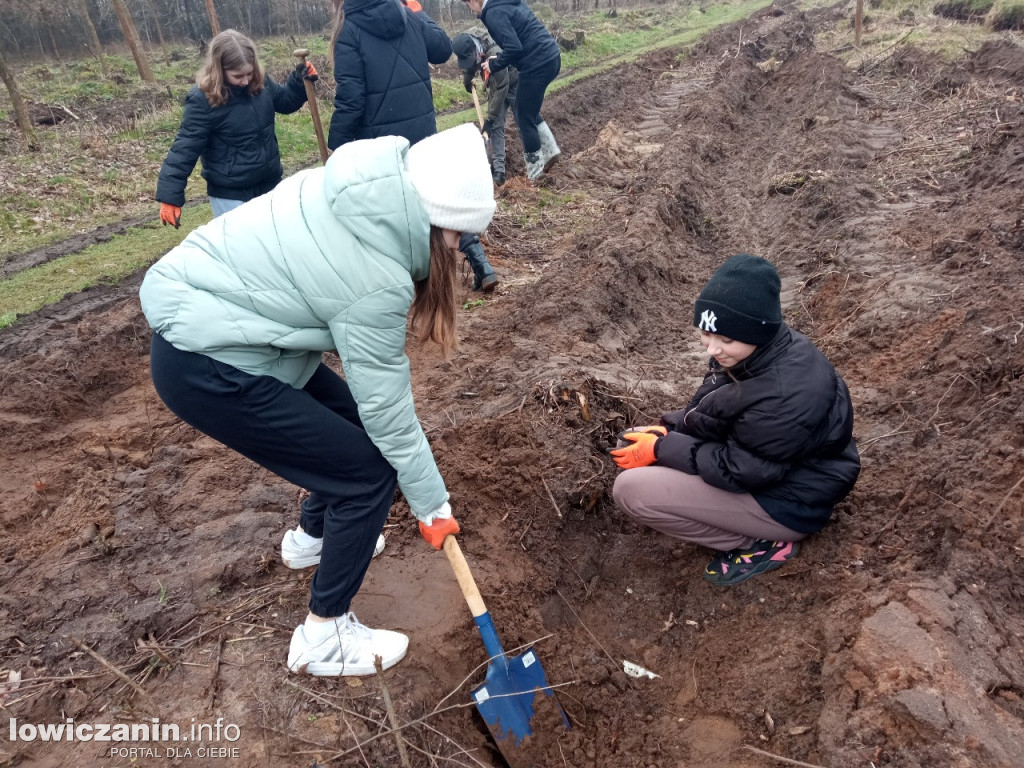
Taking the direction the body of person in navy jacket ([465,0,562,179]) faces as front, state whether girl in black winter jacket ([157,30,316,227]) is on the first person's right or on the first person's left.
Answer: on the first person's left

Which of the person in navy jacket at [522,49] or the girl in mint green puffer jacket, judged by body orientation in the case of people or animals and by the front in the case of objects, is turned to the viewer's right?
the girl in mint green puffer jacket

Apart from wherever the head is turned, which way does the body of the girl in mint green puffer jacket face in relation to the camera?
to the viewer's right

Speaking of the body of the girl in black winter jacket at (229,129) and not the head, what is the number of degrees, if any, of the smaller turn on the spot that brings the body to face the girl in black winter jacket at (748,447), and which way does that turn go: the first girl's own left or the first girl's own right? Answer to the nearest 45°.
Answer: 0° — they already face them

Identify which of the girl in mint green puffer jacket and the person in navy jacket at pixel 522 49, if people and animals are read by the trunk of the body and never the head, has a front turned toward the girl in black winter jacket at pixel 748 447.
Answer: the girl in mint green puffer jacket

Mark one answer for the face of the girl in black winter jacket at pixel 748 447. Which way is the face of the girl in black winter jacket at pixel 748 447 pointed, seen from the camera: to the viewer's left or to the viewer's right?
to the viewer's left

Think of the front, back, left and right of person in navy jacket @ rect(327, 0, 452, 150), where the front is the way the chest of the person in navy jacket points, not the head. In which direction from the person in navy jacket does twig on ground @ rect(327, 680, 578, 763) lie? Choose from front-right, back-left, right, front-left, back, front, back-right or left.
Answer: back-right

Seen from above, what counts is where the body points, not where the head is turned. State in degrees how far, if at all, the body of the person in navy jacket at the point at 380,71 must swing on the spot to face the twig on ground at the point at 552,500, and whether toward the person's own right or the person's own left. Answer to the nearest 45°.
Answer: approximately 135° to the person's own right
